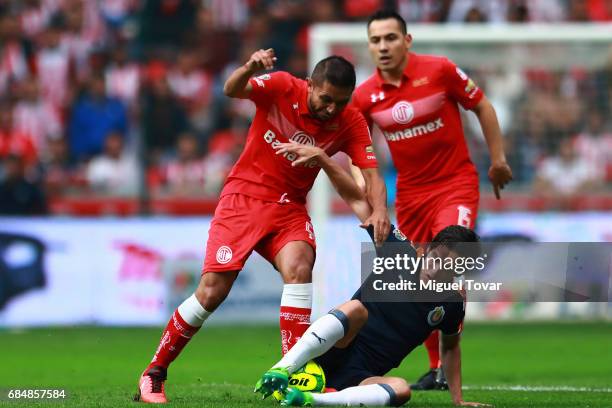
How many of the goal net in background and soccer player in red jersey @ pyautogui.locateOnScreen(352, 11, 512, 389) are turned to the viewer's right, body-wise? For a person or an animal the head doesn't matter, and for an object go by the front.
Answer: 0

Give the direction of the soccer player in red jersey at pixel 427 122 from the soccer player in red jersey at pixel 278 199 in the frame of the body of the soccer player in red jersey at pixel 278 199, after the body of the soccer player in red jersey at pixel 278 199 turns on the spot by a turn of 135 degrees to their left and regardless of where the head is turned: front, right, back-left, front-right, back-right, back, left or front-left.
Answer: front-right

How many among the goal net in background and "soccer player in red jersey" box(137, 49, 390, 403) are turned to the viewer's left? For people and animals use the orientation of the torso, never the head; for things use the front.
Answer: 0

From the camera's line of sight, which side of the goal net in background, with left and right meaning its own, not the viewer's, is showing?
front

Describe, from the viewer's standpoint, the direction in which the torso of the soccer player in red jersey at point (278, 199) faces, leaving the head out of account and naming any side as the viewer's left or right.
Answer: facing the viewer and to the right of the viewer

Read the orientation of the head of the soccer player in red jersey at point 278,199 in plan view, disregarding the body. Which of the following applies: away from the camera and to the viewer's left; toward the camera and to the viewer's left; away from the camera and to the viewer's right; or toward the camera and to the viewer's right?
toward the camera and to the viewer's right

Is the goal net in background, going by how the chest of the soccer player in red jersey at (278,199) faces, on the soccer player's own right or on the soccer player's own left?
on the soccer player's own left

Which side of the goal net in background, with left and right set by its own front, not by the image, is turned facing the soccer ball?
front

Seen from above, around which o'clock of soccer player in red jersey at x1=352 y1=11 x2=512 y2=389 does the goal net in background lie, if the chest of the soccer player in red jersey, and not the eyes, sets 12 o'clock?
The goal net in background is roughly at 5 o'clock from the soccer player in red jersey.
